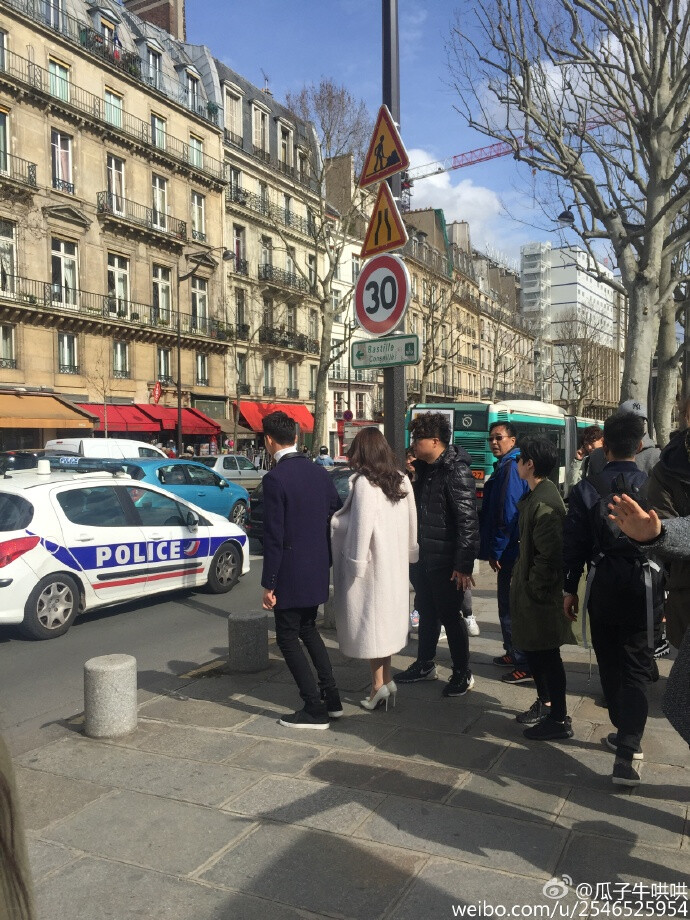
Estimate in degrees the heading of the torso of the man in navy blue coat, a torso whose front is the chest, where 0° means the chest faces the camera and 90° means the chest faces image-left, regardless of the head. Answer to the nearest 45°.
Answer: approximately 135°

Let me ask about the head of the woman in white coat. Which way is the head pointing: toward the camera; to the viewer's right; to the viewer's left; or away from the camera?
away from the camera

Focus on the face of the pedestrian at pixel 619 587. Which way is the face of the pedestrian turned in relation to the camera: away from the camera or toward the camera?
away from the camera

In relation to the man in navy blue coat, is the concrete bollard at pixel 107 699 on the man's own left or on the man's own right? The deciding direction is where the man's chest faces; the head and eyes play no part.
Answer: on the man's own left

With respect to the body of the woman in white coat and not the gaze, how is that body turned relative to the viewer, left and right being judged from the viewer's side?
facing away from the viewer and to the left of the viewer

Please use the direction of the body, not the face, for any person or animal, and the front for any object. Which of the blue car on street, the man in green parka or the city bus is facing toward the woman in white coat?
the man in green parka

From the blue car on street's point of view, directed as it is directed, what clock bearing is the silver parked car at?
The silver parked car is roughly at 11 o'clock from the blue car on street.

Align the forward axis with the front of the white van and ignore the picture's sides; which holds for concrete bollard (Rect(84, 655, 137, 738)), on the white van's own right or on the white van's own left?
on the white van's own right
